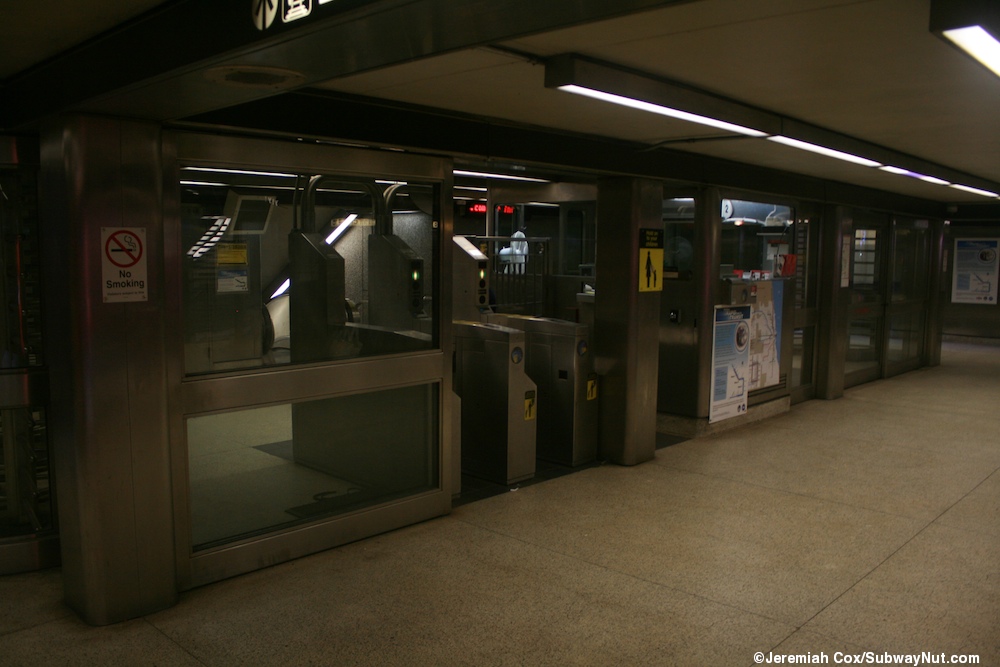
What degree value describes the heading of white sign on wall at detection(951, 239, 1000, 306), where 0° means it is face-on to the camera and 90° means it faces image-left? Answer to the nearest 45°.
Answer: approximately 0°

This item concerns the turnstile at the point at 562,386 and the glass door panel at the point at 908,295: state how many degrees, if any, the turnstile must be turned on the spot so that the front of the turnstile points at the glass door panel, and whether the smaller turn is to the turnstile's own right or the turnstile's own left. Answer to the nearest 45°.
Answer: approximately 90° to the turnstile's own left

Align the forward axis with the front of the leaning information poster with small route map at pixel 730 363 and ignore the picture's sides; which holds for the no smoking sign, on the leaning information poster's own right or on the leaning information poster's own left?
on the leaning information poster's own right

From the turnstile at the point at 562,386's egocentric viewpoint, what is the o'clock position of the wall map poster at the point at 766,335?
The wall map poster is roughly at 9 o'clock from the turnstile.

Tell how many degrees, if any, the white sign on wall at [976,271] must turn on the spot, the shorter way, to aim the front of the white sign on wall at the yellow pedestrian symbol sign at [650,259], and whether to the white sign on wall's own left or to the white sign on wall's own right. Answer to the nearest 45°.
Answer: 0° — it already faces it

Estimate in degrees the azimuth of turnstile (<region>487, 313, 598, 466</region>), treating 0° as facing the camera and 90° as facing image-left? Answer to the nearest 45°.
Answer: approximately 315°

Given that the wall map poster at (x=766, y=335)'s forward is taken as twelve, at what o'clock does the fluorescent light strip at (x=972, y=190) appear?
The fluorescent light strip is roughly at 9 o'clock from the wall map poster.

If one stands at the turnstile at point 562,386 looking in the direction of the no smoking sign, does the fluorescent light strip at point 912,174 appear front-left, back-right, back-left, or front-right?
back-left
